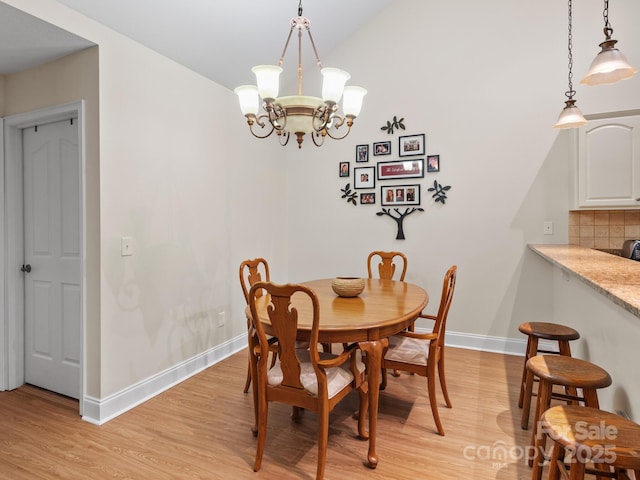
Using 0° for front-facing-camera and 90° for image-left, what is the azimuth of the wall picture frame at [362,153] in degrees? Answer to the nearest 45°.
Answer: approximately 0°

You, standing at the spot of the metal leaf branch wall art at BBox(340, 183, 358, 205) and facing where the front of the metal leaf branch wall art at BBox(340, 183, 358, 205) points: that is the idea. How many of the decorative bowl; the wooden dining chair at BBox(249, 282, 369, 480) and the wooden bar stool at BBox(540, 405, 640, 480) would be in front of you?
3

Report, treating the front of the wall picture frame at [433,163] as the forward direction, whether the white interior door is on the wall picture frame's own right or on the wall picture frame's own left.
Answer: on the wall picture frame's own right

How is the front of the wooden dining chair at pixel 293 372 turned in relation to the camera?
facing away from the viewer and to the right of the viewer

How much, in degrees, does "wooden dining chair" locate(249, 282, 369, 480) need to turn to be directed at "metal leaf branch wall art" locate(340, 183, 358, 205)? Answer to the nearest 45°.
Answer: approximately 45° to its left
